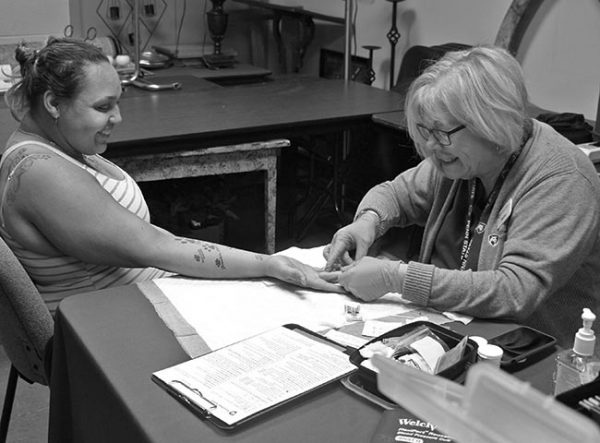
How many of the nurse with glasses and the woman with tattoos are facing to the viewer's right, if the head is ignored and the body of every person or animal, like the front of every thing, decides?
1

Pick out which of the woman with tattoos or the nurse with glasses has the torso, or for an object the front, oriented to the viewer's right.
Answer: the woman with tattoos

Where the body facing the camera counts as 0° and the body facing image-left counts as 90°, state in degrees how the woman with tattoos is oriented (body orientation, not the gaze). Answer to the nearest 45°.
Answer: approximately 270°

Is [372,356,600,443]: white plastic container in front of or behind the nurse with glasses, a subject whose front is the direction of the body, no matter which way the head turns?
in front

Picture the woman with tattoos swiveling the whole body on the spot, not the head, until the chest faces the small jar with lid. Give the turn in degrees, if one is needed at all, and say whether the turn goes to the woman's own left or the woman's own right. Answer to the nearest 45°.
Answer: approximately 45° to the woman's own right

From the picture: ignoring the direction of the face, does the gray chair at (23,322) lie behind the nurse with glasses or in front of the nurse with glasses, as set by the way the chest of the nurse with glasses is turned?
in front

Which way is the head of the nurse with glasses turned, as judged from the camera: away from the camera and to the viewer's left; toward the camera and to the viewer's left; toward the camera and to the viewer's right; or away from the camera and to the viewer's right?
toward the camera and to the viewer's left

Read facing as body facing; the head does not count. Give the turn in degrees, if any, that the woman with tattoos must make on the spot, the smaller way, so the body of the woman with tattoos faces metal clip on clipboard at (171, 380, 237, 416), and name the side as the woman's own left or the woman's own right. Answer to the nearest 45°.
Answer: approximately 90° to the woman's own right

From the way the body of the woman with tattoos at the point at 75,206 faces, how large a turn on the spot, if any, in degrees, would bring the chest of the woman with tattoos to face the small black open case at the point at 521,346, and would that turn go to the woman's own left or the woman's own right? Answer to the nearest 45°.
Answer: approximately 45° to the woman's own right

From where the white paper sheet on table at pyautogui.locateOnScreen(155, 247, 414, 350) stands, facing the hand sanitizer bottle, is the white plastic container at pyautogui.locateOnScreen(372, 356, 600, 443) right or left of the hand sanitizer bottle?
right

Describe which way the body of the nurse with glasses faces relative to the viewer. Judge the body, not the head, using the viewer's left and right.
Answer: facing the viewer and to the left of the viewer

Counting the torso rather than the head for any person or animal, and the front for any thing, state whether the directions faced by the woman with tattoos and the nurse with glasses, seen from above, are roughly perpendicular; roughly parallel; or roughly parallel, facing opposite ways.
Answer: roughly parallel, facing opposite ways
